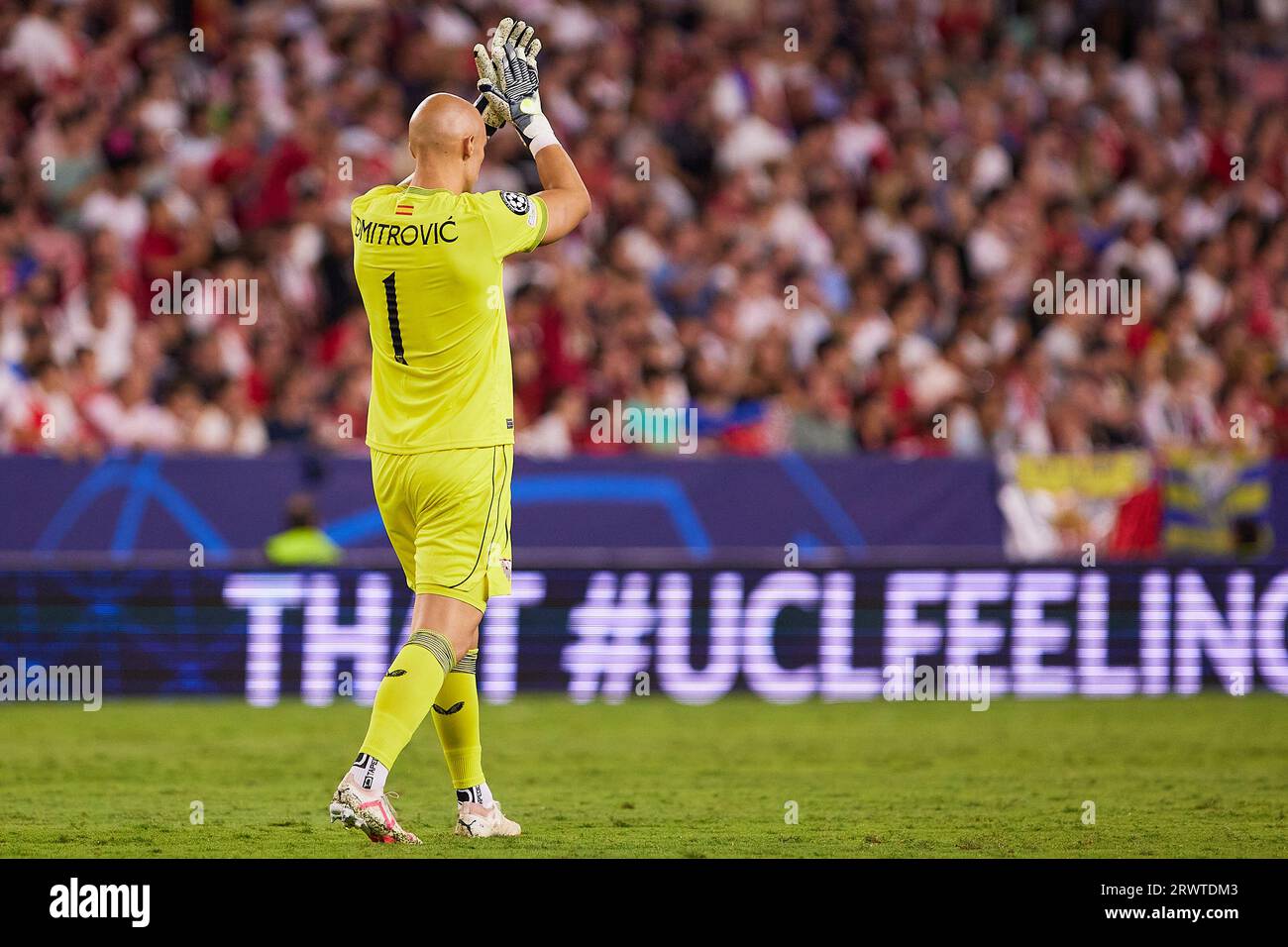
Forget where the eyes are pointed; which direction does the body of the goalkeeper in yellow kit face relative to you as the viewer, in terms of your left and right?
facing away from the viewer and to the right of the viewer

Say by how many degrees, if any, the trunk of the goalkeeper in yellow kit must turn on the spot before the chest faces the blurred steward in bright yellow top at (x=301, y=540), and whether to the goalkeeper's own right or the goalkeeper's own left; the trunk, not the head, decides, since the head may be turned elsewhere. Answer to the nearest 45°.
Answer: approximately 45° to the goalkeeper's own left
